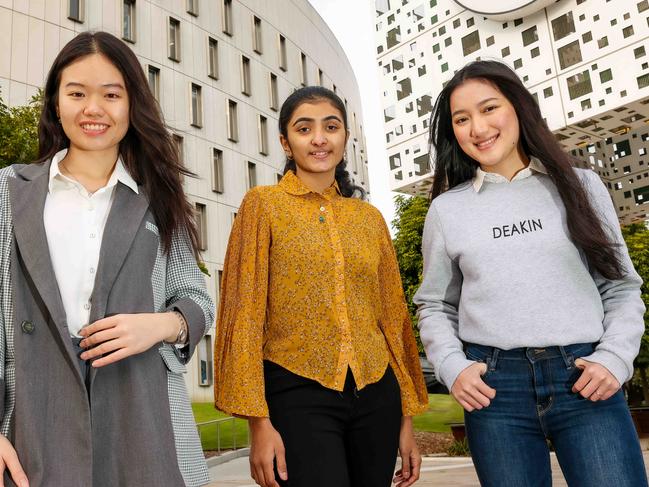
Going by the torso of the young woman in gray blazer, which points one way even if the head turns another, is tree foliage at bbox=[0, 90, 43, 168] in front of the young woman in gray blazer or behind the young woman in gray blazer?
behind

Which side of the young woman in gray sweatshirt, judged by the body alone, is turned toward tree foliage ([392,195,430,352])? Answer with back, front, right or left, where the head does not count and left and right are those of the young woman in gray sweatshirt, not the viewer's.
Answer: back

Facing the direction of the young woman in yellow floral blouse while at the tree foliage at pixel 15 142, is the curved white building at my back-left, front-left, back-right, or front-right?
back-left

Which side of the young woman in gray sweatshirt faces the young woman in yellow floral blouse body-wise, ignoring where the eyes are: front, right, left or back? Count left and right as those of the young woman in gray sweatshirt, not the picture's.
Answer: right

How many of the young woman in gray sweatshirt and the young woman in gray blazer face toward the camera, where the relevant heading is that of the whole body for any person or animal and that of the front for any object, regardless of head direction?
2

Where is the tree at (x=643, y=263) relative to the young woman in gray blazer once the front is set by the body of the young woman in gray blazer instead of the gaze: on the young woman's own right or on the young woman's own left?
on the young woman's own left

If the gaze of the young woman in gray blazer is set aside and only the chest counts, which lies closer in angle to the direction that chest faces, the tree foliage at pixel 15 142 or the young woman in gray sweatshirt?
the young woman in gray sweatshirt

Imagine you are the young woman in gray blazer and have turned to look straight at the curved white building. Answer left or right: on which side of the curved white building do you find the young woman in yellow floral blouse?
right

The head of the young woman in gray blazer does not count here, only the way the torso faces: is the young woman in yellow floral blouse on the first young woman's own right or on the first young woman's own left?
on the first young woman's own left

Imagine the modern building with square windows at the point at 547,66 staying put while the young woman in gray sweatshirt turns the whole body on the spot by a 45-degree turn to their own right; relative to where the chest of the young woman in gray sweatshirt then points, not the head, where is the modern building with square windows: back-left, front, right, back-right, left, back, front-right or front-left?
back-right

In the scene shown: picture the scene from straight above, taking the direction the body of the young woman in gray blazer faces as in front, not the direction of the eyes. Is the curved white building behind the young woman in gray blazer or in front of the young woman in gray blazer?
behind

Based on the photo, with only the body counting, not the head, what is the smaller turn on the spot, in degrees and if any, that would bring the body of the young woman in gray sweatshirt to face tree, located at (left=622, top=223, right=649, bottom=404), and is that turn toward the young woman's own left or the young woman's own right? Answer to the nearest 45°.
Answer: approximately 180°
